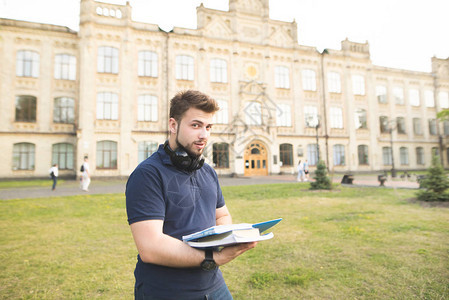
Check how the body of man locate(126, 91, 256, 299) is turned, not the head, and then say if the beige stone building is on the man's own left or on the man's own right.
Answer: on the man's own left

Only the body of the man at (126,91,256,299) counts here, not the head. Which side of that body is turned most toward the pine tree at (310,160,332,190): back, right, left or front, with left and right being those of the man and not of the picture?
left

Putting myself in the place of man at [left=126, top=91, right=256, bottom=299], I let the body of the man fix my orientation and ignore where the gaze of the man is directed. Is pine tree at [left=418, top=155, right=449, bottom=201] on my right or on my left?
on my left

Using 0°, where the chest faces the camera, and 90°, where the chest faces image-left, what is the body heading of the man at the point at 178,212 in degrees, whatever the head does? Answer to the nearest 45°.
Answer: approximately 315°
